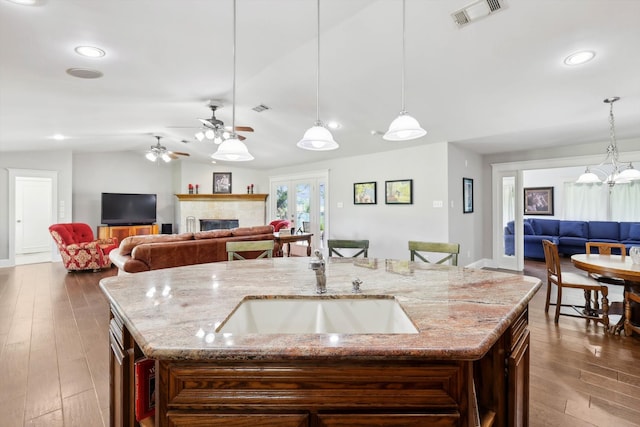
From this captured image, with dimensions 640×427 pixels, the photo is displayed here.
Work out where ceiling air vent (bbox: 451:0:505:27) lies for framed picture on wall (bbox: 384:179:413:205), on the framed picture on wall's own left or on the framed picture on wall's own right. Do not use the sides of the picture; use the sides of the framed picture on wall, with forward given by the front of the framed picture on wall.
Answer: on the framed picture on wall's own left

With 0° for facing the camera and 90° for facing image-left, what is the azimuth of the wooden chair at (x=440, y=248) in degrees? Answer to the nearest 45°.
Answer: approximately 0°

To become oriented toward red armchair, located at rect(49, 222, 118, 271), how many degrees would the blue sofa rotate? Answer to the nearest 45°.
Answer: approximately 45° to its right

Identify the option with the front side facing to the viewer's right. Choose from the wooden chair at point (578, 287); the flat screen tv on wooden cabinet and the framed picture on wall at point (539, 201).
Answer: the wooden chair

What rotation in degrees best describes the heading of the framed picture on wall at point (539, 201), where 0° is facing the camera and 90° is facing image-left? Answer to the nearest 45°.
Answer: approximately 0°

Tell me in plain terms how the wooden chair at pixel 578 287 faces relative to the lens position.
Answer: facing to the right of the viewer
